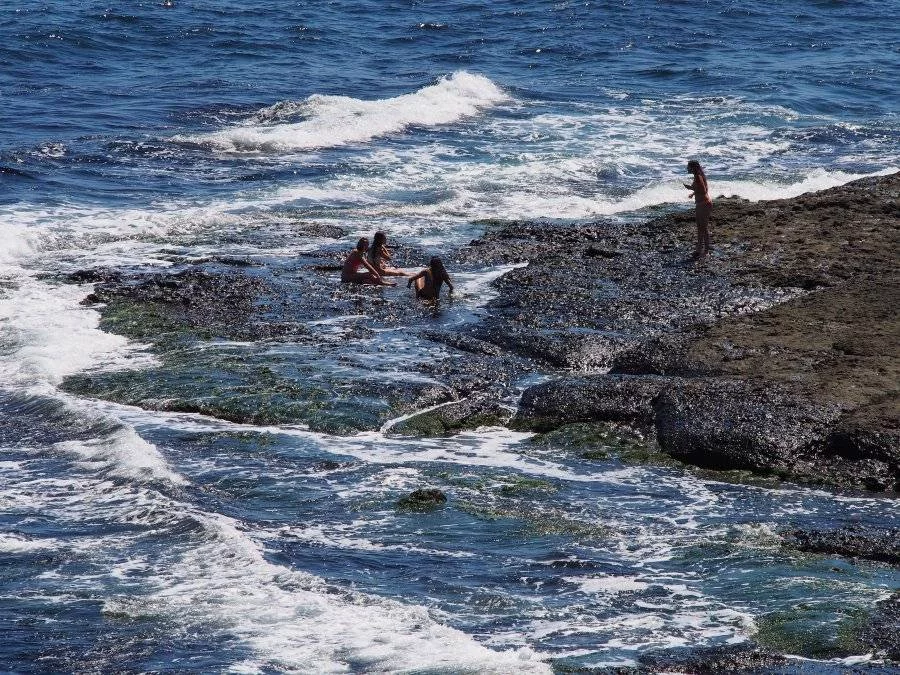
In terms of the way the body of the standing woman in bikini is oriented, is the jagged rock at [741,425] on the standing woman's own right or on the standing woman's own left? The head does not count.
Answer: on the standing woman's own left

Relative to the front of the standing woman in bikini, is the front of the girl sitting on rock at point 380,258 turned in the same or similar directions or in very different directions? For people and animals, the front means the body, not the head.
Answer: very different directions

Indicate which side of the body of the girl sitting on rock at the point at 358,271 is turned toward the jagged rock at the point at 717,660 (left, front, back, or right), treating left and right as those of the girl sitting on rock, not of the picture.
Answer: right

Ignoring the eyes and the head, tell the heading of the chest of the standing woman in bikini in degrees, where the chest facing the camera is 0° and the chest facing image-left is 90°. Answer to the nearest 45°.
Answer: approximately 90°

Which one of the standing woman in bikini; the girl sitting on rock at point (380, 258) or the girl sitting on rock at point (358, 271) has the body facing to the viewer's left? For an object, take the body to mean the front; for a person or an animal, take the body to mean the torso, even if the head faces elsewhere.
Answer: the standing woman in bikini

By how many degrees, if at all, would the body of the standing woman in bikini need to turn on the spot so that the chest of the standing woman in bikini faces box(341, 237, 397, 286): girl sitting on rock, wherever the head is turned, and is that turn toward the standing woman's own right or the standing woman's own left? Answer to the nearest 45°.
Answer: approximately 45° to the standing woman's own left

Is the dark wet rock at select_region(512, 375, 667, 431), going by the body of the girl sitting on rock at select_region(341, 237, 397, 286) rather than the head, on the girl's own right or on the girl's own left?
on the girl's own right

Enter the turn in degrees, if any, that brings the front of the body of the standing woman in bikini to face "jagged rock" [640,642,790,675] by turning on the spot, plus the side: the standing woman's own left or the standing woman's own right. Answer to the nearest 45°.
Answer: approximately 90° to the standing woman's own left

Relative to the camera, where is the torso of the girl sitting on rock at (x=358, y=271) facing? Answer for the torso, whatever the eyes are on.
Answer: to the viewer's right

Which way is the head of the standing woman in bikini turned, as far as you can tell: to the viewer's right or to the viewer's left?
to the viewer's left
